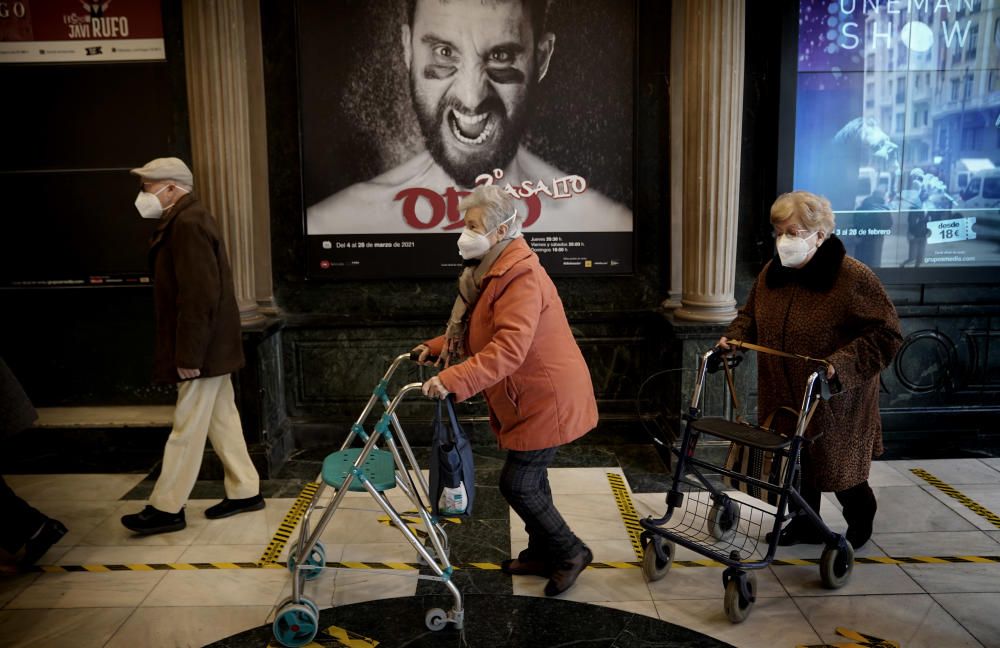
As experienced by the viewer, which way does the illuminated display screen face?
facing the viewer

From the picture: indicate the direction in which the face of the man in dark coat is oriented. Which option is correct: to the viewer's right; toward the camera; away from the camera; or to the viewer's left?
to the viewer's left

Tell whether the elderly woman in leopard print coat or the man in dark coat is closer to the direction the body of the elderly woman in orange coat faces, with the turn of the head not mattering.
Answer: the man in dark coat

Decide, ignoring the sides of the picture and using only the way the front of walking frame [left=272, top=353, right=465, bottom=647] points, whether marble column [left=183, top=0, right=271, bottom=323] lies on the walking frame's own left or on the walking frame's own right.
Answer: on the walking frame's own right

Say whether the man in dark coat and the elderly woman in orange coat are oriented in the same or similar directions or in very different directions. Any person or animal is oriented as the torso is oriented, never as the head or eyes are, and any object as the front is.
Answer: same or similar directions

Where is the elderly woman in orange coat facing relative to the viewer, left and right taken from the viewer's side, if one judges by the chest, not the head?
facing to the left of the viewer

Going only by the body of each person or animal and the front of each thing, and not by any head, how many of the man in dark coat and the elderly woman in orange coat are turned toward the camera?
0

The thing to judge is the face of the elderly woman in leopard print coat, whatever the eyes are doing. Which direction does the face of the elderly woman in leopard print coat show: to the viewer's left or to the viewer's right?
to the viewer's left

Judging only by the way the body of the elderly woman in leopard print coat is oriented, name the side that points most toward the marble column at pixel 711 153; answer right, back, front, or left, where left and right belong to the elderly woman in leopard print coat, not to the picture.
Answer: right

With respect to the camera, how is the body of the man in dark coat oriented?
to the viewer's left

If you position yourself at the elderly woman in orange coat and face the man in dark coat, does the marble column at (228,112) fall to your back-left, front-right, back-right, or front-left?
front-right

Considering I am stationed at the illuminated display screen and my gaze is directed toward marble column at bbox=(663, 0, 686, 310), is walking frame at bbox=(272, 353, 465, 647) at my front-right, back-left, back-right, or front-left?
front-left

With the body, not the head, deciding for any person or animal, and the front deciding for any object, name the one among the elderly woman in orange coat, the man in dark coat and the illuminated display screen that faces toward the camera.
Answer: the illuminated display screen

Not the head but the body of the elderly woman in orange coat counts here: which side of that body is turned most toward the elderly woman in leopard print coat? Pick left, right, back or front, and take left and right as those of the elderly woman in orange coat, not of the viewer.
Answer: back

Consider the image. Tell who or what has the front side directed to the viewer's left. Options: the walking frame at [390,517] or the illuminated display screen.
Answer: the walking frame

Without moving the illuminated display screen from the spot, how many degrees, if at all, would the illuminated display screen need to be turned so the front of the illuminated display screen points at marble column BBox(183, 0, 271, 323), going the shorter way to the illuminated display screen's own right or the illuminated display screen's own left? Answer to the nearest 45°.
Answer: approximately 45° to the illuminated display screen's own right

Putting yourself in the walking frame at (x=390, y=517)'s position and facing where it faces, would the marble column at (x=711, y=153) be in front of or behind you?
behind

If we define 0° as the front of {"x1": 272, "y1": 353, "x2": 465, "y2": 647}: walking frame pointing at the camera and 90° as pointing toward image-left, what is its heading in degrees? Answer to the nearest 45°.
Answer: approximately 90°
